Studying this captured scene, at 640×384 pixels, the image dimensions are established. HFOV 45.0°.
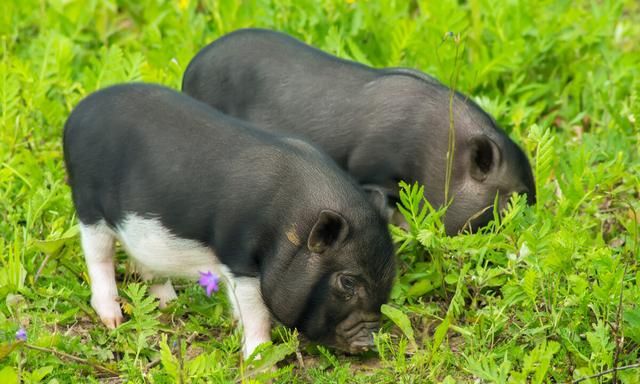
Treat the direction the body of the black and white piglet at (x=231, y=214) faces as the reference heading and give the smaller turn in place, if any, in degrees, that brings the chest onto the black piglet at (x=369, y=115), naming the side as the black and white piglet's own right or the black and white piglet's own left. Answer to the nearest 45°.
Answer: approximately 90° to the black and white piglet's own left

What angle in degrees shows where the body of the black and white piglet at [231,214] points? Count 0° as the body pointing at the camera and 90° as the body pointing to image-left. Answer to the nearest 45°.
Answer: approximately 315°
